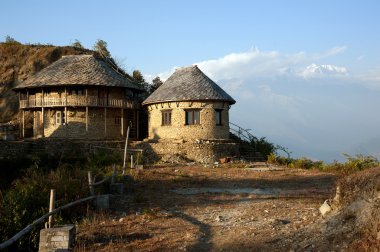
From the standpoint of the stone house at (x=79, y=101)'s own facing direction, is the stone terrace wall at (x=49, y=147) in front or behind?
in front

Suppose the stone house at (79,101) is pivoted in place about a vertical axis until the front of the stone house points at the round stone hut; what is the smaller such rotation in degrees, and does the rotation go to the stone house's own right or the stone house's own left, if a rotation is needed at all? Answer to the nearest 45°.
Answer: approximately 45° to the stone house's own left

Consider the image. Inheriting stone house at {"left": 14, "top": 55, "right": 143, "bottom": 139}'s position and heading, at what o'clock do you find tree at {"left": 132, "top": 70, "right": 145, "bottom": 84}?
The tree is roughly at 7 o'clock from the stone house.

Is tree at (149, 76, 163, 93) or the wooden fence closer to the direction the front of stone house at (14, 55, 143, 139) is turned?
the wooden fence

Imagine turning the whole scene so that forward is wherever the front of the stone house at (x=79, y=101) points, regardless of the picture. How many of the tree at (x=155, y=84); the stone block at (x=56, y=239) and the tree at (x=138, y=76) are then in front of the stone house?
1

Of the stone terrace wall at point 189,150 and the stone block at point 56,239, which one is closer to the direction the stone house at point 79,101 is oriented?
the stone block

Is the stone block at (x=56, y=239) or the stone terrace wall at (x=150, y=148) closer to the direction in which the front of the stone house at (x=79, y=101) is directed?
the stone block

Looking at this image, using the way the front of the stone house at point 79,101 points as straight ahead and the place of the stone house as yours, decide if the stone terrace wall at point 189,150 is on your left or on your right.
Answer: on your left

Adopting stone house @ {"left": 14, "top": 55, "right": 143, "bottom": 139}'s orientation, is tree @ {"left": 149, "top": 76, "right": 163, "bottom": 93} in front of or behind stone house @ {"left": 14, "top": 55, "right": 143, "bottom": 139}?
behind

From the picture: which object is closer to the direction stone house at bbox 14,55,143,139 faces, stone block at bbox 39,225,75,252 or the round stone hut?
the stone block

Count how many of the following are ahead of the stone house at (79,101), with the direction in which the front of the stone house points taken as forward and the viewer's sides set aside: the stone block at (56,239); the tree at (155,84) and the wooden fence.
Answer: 2

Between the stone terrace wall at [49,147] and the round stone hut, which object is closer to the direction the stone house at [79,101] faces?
the stone terrace wall

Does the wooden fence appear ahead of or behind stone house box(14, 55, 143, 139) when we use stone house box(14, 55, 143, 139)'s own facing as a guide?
ahead

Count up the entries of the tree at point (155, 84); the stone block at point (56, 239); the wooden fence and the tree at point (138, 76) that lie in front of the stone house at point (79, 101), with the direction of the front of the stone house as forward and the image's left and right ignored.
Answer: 2

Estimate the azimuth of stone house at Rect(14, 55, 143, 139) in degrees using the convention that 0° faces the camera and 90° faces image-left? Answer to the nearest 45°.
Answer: approximately 0°
